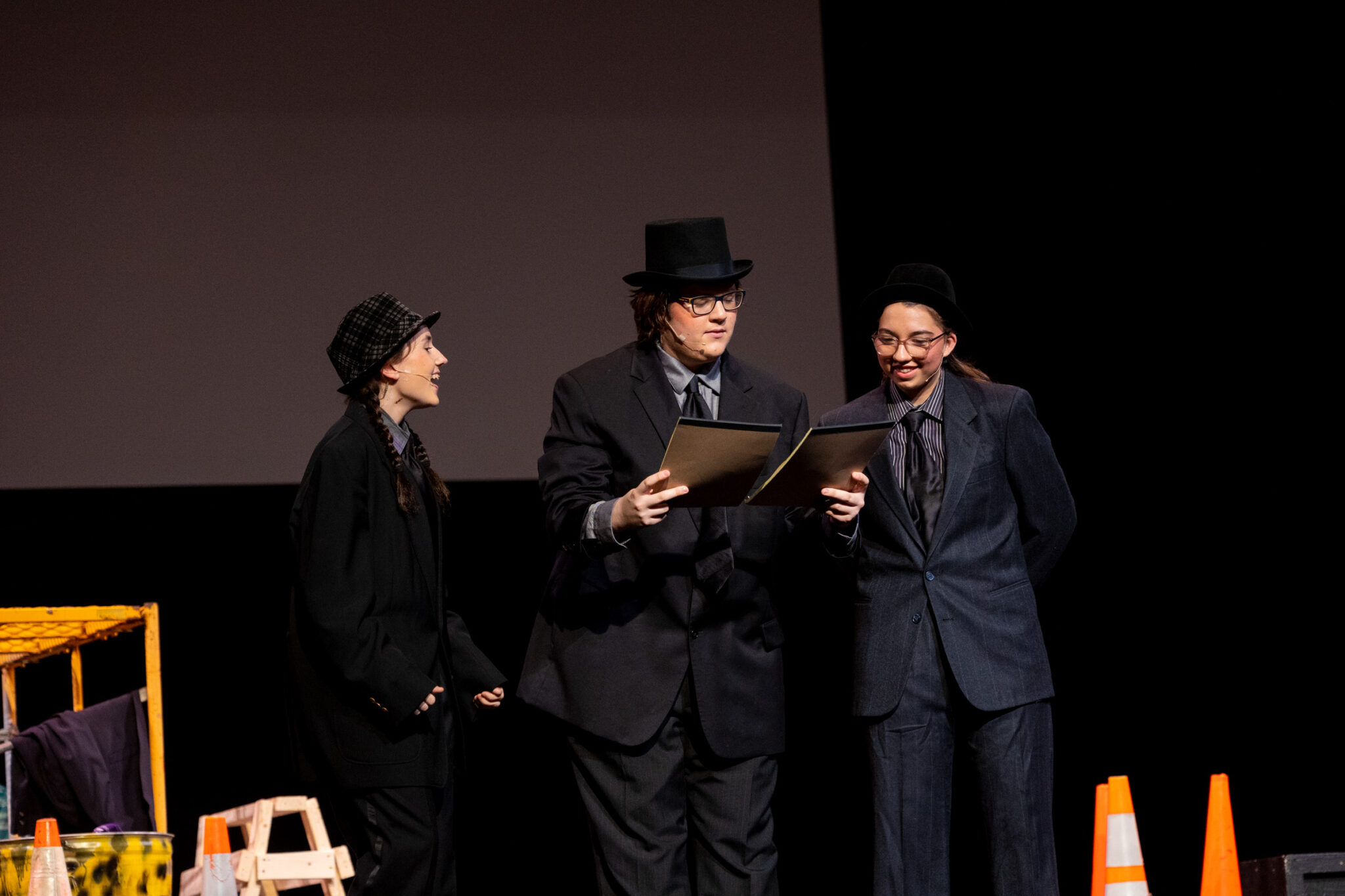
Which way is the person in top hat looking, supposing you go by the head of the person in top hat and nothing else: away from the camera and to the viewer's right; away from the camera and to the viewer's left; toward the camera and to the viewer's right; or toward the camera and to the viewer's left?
toward the camera and to the viewer's right

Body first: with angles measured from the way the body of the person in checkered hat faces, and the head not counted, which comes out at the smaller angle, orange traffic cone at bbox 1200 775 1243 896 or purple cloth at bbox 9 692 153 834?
the orange traffic cone

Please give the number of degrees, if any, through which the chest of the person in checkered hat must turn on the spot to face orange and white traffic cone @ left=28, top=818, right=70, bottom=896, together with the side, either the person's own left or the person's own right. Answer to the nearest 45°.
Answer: approximately 180°

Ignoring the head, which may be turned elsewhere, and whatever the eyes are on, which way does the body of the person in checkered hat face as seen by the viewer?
to the viewer's right

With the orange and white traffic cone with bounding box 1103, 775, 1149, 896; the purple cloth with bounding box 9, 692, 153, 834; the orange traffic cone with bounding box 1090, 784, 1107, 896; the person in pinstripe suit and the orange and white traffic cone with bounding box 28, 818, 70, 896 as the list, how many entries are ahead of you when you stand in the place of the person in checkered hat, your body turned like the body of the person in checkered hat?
3

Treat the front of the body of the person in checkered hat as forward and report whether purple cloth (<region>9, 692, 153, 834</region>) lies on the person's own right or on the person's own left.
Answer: on the person's own right

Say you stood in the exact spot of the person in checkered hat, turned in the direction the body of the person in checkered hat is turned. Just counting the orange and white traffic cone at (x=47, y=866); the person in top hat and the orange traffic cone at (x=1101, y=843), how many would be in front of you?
2

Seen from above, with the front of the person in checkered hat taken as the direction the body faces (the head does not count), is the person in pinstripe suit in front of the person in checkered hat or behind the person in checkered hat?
in front

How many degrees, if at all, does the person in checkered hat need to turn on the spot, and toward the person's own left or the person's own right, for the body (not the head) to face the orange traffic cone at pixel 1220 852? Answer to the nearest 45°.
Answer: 0° — they already face it

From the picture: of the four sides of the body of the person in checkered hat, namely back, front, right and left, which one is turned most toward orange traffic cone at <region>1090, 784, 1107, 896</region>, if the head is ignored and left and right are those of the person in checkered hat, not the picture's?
front

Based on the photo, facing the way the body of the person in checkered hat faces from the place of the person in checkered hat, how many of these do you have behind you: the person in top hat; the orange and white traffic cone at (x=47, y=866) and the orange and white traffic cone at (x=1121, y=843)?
1

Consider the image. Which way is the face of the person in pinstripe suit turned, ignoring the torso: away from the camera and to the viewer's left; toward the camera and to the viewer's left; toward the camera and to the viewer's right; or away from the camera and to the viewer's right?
toward the camera and to the viewer's left

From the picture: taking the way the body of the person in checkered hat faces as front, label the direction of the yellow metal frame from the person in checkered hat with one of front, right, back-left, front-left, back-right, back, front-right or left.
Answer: back-left

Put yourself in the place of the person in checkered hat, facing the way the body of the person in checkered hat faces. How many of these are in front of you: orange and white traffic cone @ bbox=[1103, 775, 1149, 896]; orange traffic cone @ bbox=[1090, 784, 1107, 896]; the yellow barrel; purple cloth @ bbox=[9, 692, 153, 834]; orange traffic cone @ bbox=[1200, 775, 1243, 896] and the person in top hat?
4

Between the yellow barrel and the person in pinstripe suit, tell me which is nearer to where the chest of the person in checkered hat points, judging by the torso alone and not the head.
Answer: the person in pinstripe suit

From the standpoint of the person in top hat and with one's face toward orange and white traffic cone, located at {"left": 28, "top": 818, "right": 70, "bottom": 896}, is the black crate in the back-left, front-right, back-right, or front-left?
back-left
